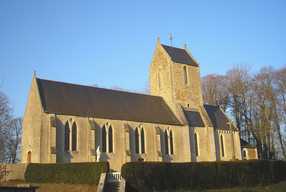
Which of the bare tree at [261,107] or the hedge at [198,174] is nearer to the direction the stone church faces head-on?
the hedge

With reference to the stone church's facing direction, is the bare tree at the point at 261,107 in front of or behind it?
behind

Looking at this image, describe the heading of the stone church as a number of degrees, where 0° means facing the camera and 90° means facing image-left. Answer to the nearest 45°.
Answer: approximately 45°

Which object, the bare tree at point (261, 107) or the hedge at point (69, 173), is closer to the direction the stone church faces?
the hedge
